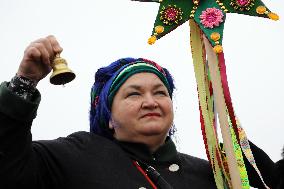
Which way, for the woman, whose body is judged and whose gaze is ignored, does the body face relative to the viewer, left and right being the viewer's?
facing the viewer and to the right of the viewer

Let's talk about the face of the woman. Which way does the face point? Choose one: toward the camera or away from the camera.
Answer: toward the camera
